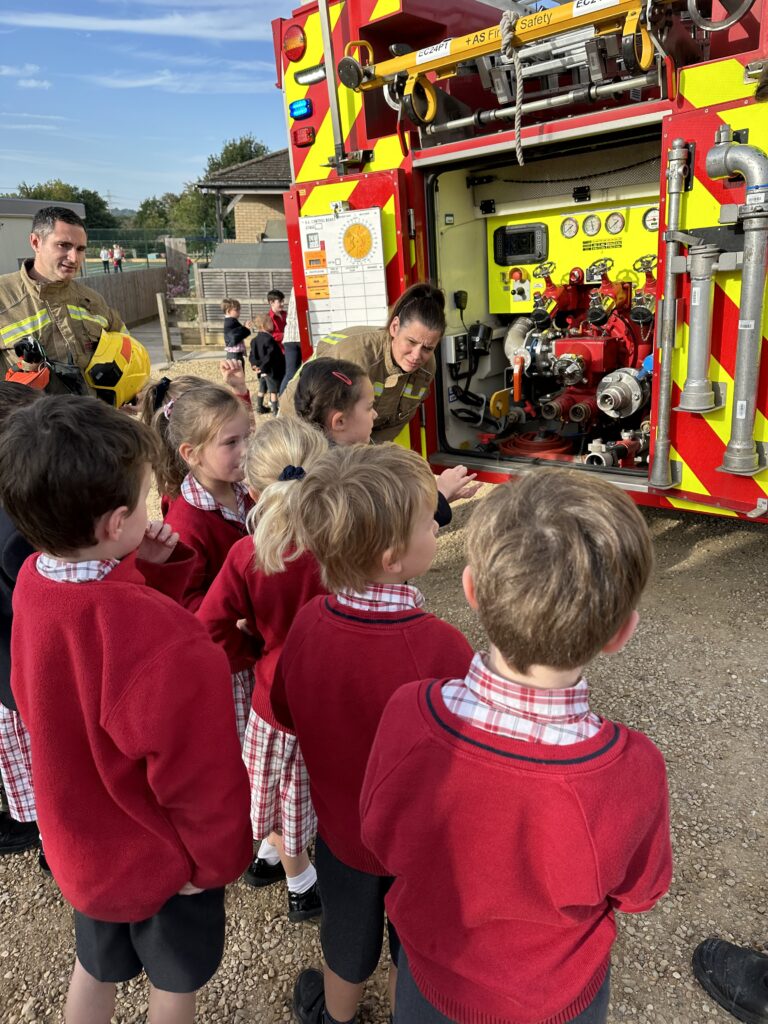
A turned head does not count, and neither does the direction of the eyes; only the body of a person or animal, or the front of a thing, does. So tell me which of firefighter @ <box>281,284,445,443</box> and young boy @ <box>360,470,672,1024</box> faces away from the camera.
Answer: the young boy

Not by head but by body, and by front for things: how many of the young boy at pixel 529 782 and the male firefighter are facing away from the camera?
1

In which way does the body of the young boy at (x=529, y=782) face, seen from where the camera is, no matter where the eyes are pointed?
away from the camera

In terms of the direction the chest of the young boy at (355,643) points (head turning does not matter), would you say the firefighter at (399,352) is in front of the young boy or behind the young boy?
in front

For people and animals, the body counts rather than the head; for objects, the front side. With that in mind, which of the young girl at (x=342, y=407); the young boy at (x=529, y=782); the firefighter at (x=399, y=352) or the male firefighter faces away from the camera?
the young boy

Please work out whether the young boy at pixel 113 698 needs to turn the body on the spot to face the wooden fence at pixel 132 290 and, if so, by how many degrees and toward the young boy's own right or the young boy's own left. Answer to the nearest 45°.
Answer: approximately 45° to the young boy's own left

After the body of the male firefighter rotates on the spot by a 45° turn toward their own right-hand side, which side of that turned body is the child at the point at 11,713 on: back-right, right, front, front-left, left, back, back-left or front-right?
front

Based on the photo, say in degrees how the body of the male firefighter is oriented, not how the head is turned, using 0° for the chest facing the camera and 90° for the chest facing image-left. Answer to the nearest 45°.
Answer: approximately 315°

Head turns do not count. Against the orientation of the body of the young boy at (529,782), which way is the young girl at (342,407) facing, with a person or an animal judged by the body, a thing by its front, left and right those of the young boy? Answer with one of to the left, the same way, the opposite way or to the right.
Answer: to the right

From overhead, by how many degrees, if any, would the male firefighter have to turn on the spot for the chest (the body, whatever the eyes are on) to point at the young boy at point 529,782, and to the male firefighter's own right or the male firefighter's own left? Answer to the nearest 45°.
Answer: approximately 45° to the male firefighter's own right

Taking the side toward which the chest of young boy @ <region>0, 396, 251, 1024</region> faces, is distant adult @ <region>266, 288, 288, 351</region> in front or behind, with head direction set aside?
in front

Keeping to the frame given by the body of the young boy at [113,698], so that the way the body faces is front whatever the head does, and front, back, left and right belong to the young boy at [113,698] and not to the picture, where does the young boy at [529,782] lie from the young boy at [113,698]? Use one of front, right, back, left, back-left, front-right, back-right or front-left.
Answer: right

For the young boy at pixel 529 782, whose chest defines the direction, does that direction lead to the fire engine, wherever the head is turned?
yes

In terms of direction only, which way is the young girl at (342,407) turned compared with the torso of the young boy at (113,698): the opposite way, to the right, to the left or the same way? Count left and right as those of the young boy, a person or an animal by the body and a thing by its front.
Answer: to the right

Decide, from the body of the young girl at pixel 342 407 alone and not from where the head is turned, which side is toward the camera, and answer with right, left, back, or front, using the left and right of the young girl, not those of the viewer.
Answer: right

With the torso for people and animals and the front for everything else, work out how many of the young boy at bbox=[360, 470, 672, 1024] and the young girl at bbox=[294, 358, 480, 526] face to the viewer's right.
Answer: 1

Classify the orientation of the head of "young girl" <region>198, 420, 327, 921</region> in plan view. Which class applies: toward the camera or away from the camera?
away from the camera

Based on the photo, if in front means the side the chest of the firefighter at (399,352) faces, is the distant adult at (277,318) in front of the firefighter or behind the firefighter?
behind
